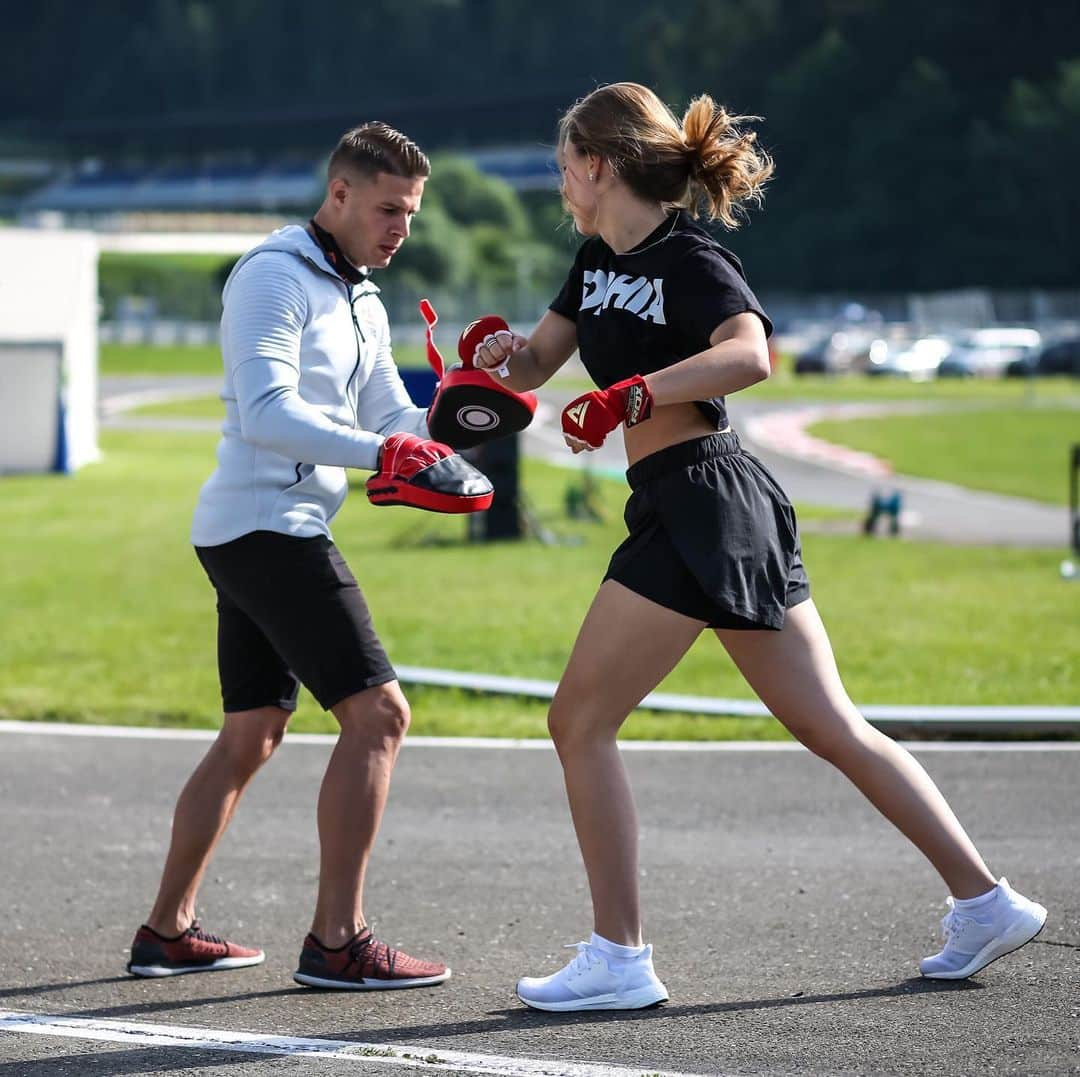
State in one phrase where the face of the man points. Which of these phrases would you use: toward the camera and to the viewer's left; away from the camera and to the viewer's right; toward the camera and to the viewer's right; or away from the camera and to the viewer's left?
toward the camera and to the viewer's right

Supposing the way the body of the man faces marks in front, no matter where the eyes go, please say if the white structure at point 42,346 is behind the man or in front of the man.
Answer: behind

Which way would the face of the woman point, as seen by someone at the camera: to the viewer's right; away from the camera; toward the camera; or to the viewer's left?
to the viewer's left

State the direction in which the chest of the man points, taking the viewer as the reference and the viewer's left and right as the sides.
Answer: facing the viewer and to the right of the viewer

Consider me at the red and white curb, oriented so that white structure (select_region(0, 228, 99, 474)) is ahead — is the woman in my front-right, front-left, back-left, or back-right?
front-left

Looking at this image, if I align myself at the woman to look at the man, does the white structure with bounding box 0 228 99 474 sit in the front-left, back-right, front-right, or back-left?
front-right

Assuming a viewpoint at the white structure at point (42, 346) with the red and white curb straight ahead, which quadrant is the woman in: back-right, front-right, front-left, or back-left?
back-right

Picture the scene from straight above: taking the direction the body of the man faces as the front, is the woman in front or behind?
in front

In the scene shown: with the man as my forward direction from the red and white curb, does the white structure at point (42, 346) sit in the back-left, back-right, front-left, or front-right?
front-right

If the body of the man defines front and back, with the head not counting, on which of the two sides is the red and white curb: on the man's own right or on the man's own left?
on the man's own left

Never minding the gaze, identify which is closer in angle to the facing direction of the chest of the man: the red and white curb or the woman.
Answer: the woman
